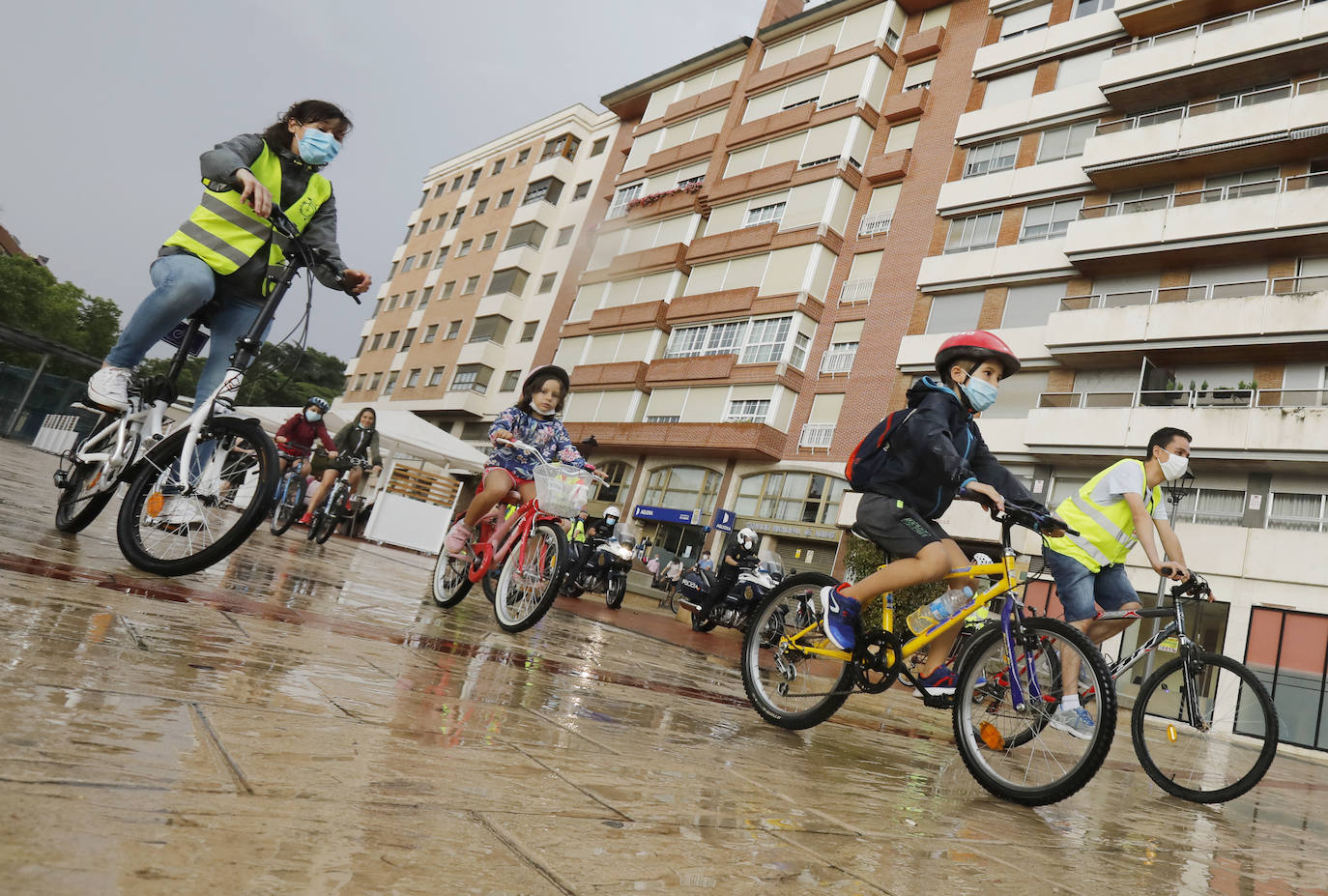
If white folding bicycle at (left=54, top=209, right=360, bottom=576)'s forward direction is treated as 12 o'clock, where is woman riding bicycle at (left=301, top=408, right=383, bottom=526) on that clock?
The woman riding bicycle is roughly at 8 o'clock from the white folding bicycle.

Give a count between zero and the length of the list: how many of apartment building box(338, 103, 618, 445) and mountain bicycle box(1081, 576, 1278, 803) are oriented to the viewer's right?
1

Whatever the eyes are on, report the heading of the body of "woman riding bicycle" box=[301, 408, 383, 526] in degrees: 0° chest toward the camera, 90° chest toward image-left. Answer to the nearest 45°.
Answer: approximately 315°

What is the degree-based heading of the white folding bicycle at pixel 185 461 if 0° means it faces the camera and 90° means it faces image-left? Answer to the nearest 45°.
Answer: approximately 315°

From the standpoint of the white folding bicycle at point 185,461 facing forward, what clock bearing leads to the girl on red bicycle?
The girl on red bicycle is roughly at 10 o'clock from the white folding bicycle.

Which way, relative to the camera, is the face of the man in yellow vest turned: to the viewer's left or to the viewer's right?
to the viewer's right

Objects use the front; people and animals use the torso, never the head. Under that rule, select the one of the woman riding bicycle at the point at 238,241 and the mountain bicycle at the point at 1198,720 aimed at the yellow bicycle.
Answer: the woman riding bicycle

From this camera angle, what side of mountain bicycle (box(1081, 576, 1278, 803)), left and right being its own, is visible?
right

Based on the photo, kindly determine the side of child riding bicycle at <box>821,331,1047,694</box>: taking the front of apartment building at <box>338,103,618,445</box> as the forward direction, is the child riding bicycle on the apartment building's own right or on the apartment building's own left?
on the apartment building's own left

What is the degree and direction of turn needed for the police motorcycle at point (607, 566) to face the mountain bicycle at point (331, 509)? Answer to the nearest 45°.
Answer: approximately 90° to its right

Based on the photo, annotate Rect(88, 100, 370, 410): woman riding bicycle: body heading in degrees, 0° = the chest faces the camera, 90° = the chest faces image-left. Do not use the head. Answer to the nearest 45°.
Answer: approximately 315°

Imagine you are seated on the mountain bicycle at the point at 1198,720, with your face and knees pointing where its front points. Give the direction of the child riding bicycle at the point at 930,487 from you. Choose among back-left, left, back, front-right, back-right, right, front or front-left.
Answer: back-right
